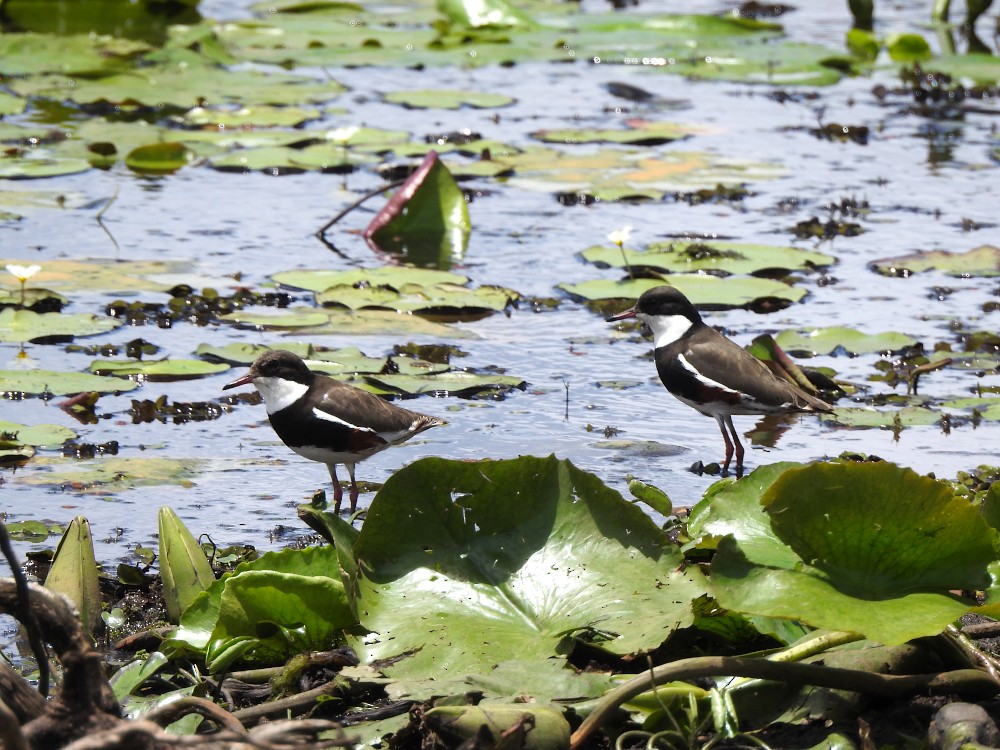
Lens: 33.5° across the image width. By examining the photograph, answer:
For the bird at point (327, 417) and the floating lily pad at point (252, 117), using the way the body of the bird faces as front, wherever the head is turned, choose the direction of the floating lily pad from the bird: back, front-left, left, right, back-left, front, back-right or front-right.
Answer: right

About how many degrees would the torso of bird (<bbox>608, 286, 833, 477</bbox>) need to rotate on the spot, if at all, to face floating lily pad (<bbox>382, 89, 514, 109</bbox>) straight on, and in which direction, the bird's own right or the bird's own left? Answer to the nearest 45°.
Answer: approximately 90° to the bird's own right

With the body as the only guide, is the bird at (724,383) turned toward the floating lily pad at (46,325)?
yes

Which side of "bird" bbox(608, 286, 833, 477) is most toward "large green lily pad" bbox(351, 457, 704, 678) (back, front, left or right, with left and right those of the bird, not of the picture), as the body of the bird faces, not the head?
left

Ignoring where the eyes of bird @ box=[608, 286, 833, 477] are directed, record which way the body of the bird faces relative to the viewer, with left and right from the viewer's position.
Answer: facing to the left of the viewer

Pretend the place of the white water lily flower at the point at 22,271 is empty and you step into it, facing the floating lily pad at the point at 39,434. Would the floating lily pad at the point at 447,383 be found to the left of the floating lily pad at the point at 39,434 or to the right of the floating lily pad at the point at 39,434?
left

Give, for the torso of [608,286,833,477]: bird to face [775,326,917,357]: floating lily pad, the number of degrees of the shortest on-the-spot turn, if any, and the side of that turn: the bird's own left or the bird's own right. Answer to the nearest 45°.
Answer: approximately 135° to the bird's own right

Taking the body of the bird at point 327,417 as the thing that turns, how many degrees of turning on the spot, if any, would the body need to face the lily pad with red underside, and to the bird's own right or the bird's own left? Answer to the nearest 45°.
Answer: approximately 90° to the bird's own right

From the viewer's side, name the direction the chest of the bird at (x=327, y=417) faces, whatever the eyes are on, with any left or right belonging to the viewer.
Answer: facing to the left of the viewer

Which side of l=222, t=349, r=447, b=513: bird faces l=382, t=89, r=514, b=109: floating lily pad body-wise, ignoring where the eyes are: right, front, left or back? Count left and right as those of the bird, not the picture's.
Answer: right

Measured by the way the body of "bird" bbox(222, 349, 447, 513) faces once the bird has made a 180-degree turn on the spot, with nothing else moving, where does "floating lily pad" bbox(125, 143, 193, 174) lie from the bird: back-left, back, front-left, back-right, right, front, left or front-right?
left

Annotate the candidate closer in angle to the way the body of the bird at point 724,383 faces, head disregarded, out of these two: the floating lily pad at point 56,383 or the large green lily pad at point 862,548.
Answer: the floating lily pad

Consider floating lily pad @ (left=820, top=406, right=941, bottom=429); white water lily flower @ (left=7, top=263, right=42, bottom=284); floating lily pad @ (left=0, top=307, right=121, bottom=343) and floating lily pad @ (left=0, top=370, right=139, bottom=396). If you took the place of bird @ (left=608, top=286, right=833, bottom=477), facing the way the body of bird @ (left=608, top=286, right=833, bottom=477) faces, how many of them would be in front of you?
3

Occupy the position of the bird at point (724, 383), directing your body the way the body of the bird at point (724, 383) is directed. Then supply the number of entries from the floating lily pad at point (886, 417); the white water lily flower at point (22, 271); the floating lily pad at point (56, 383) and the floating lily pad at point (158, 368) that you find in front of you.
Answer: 3

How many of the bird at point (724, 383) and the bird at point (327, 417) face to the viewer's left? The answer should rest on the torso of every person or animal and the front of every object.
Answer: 2

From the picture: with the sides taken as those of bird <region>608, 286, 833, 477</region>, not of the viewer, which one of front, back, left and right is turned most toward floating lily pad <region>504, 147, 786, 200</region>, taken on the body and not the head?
right

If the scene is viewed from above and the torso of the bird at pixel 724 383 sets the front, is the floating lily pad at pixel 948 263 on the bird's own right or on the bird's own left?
on the bird's own right

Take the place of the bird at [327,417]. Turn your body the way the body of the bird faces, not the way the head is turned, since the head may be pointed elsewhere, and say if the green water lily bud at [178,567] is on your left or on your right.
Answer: on your left
